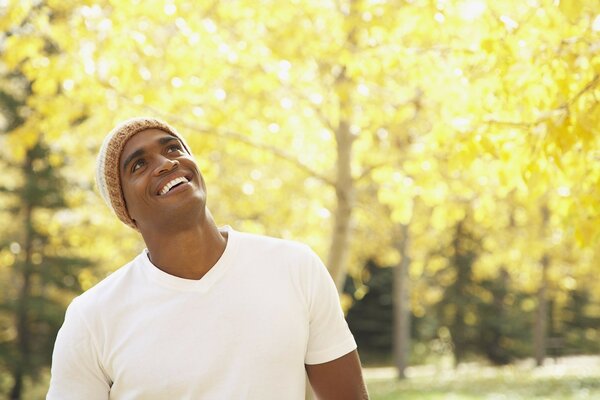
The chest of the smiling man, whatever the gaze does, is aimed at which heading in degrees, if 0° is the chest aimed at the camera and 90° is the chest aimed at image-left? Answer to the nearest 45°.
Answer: approximately 0°

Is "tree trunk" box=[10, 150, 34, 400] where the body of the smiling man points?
no

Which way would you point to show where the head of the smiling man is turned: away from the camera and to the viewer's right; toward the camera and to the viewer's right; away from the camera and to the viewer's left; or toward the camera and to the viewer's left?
toward the camera and to the viewer's right

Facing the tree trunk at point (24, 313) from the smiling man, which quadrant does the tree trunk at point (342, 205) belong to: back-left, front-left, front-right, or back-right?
front-right

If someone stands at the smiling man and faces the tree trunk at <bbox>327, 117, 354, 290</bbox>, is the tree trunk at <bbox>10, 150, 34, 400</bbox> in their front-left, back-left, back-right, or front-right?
front-left

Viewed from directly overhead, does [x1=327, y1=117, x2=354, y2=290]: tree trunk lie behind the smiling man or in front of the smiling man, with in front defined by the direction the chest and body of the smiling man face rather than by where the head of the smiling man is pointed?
behind
